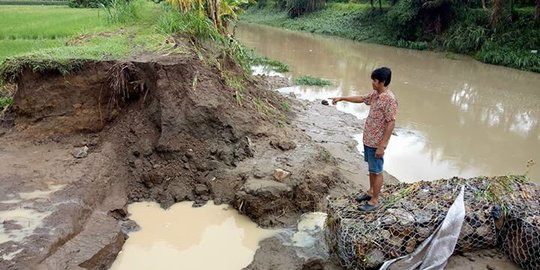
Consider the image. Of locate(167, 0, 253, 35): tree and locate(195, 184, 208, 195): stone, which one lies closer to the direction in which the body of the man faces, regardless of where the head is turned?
the stone

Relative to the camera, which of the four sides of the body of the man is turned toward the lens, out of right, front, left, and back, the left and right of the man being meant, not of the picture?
left

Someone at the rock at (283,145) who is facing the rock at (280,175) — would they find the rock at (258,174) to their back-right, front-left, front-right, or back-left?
front-right

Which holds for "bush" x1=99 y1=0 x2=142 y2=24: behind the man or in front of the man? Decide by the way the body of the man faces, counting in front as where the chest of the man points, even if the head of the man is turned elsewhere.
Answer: in front

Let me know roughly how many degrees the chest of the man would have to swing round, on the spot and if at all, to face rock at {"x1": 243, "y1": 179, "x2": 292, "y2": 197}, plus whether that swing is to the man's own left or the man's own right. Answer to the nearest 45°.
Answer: approximately 45° to the man's own right

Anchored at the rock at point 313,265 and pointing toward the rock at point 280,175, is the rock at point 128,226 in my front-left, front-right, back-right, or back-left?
front-left

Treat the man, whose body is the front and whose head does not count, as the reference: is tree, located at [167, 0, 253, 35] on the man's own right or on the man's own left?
on the man's own right

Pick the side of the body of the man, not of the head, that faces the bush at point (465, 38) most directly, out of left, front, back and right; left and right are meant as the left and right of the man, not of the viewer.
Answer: right

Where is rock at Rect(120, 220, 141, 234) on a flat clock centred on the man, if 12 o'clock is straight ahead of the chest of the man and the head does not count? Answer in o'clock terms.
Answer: The rock is roughly at 12 o'clock from the man.

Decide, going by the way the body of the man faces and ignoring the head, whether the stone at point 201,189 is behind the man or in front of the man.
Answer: in front

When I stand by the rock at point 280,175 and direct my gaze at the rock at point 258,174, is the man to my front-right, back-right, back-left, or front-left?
back-left

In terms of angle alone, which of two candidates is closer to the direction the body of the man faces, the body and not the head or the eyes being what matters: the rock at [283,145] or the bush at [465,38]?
the rock
